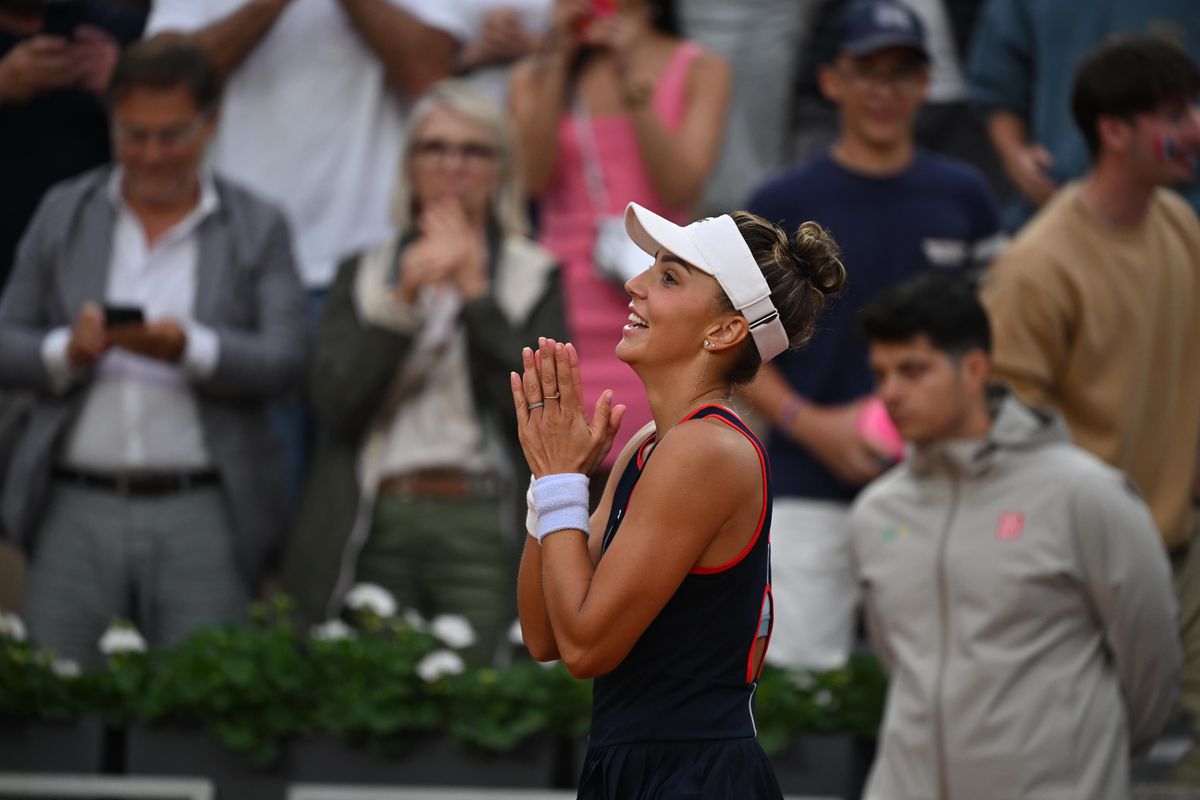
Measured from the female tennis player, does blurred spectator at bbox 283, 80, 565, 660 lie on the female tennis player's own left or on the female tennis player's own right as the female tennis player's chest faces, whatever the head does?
on the female tennis player's own right

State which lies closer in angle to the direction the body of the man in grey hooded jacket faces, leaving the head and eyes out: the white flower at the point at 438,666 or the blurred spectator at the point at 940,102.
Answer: the white flower

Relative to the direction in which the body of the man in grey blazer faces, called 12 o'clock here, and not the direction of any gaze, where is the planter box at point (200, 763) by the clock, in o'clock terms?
The planter box is roughly at 12 o'clock from the man in grey blazer.

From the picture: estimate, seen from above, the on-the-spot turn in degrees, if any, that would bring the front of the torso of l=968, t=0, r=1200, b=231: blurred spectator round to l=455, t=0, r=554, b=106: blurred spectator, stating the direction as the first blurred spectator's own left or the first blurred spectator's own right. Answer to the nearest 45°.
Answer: approximately 90° to the first blurred spectator's own right

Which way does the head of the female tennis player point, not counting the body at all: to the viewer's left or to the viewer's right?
to the viewer's left

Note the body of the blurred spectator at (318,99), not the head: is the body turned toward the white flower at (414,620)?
yes

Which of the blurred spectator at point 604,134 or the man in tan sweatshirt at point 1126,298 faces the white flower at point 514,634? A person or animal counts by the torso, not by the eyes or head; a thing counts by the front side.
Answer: the blurred spectator

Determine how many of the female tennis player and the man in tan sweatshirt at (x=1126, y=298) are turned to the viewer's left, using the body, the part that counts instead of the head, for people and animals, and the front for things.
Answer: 1

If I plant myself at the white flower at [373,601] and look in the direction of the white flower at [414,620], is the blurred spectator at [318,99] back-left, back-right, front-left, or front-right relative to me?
back-left

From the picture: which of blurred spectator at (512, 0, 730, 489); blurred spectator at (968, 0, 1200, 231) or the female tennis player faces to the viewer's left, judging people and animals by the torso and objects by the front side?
the female tennis player
